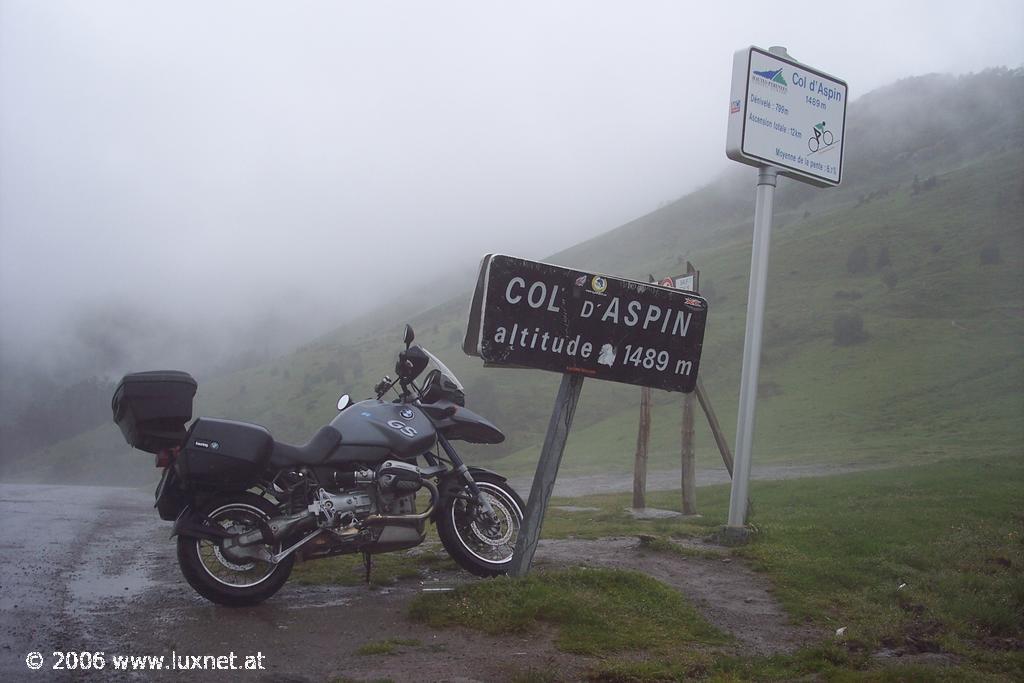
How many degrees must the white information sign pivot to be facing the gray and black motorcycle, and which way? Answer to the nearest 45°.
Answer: approximately 90° to its right

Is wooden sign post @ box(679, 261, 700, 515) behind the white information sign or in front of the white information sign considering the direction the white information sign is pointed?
behind

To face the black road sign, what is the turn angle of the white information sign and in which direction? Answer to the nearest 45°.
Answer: approximately 90° to its right

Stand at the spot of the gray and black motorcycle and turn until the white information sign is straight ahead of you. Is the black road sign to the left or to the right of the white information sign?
right
